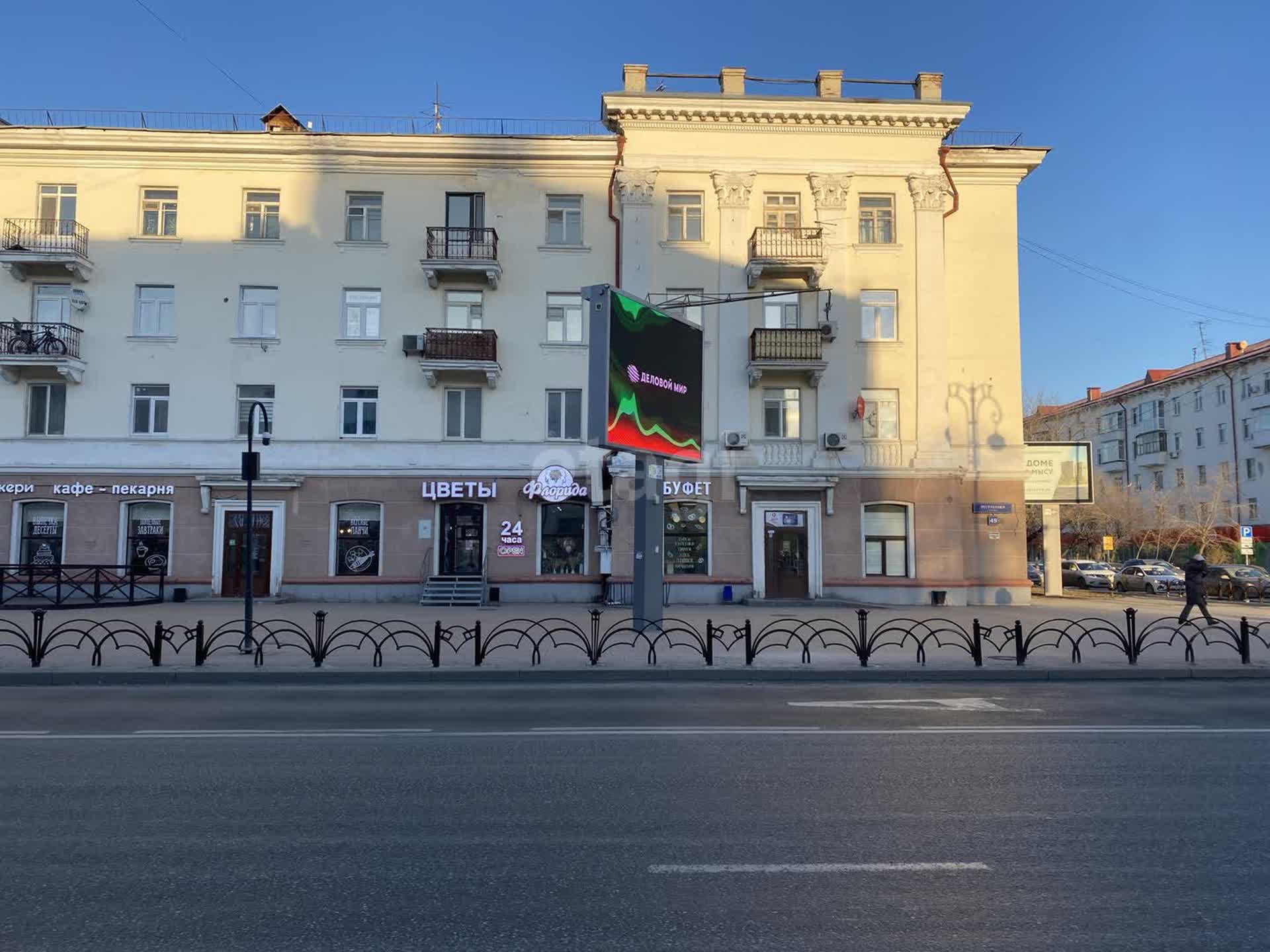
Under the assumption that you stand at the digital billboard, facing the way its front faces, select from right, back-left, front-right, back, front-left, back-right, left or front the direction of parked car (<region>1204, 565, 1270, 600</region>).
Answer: left

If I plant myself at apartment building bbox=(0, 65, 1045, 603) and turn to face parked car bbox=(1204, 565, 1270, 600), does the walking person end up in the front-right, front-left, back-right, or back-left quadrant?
front-right

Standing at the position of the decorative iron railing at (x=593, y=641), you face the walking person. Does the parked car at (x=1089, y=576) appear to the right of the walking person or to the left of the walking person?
left

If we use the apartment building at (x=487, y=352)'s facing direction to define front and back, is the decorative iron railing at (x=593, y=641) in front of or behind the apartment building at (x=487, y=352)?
in front

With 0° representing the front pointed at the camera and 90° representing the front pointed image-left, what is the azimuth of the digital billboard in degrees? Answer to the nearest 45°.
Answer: approximately 315°

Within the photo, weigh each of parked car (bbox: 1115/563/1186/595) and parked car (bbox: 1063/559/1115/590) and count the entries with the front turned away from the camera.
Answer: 0

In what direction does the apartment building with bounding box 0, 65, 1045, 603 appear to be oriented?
toward the camera

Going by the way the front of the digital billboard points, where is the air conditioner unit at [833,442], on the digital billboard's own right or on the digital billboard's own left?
on the digital billboard's own left

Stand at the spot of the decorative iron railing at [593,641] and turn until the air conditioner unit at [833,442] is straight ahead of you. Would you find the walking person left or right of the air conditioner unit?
right
